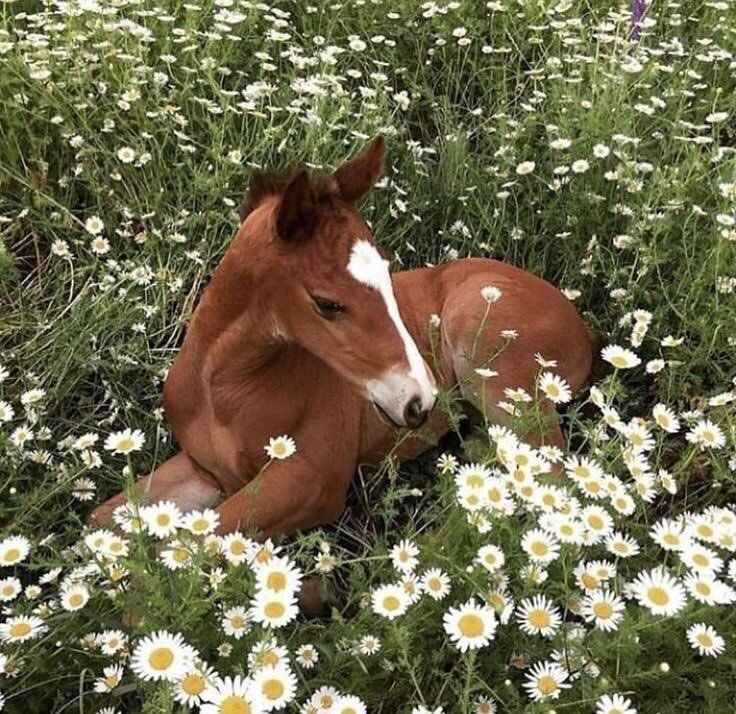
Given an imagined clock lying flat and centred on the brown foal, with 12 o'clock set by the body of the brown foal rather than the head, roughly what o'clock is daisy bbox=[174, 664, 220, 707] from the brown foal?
The daisy is roughly at 11 o'clock from the brown foal.

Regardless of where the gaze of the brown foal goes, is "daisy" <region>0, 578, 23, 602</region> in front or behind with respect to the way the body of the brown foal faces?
in front

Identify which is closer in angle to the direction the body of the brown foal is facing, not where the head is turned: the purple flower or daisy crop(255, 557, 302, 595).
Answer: the daisy

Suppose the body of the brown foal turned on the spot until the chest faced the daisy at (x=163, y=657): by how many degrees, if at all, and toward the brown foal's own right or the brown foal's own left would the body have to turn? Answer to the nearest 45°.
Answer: approximately 45° to the brown foal's own left

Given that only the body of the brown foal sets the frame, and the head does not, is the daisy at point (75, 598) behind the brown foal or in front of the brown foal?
in front

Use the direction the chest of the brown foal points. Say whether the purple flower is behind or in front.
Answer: behind

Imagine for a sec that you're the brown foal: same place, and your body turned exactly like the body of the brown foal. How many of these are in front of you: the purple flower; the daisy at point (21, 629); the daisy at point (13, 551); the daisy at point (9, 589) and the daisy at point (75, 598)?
4

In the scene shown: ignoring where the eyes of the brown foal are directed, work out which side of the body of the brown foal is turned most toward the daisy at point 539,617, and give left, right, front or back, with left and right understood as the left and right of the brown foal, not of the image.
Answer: left

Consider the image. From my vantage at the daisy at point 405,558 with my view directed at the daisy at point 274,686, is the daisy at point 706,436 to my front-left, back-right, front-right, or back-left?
back-left

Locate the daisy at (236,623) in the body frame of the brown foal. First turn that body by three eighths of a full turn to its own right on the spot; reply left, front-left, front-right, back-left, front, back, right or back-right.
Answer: back

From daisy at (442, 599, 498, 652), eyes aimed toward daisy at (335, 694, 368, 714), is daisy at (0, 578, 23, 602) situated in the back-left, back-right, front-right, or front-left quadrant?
front-right

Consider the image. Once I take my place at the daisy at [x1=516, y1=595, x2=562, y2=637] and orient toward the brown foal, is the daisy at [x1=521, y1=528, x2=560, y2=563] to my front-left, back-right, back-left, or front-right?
front-right

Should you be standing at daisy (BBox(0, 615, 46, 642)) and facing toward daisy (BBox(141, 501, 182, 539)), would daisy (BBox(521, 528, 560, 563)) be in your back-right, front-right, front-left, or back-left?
front-right

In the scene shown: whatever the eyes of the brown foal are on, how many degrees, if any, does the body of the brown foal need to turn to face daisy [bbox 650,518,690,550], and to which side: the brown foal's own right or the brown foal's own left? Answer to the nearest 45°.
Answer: approximately 90° to the brown foal's own left
